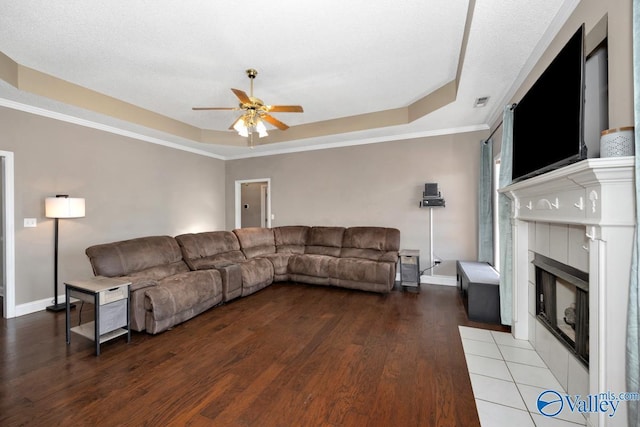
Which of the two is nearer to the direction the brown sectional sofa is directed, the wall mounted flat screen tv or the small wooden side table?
the wall mounted flat screen tv

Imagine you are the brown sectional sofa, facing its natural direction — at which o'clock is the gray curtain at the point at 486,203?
The gray curtain is roughly at 11 o'clock from the brown sectional sofa.

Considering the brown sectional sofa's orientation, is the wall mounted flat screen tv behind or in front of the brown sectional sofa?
in front

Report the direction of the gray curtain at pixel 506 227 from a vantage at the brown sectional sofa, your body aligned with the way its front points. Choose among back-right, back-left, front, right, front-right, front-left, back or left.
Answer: front

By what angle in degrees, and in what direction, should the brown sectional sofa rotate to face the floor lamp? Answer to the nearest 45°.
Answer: approximately 135° to its right

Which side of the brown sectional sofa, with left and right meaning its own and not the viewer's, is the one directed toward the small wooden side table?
right

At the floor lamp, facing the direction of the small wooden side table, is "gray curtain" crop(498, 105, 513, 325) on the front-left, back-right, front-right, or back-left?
front-left

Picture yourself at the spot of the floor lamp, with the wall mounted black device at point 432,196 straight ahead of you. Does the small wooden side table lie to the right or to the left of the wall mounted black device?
right
